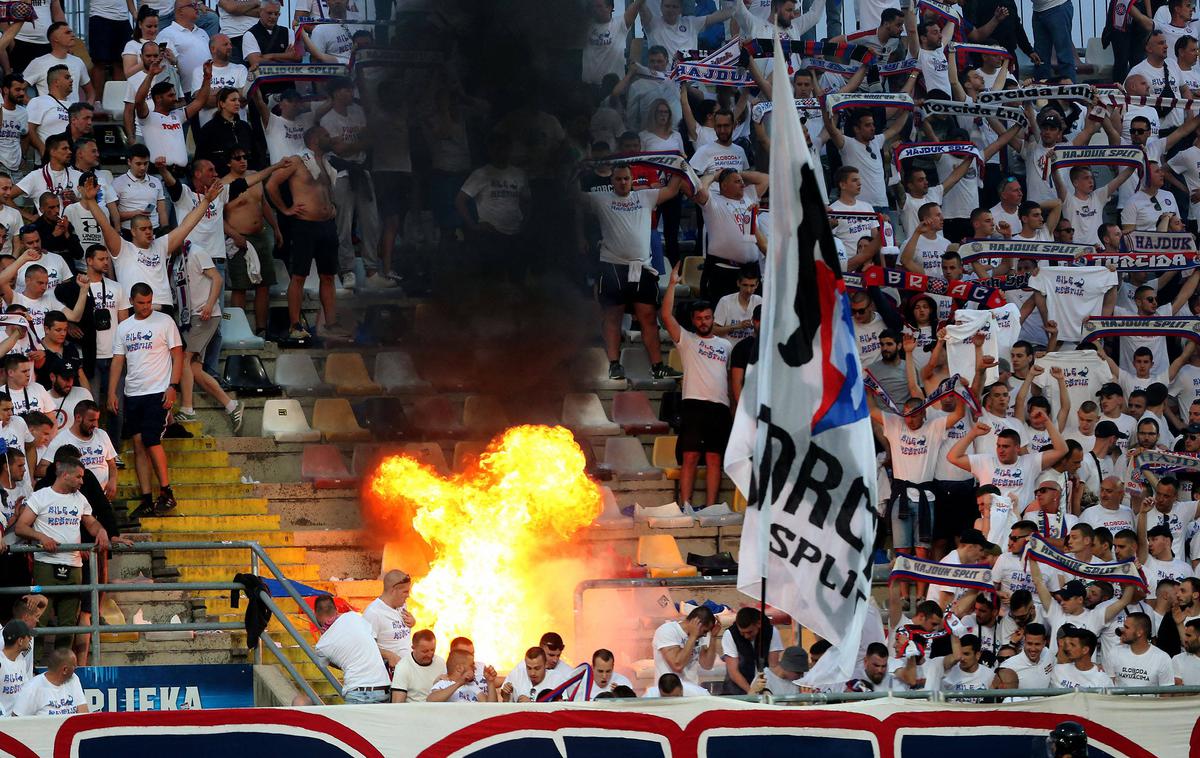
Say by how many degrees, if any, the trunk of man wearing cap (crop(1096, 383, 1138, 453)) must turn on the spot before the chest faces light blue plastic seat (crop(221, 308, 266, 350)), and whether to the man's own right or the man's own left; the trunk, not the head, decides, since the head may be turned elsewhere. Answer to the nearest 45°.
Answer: approximately 45° to the man's own right

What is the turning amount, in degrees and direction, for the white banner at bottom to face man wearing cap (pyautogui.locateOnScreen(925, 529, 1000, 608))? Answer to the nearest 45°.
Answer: approximately 135° to its left

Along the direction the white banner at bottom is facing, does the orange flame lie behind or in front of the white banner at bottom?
behind

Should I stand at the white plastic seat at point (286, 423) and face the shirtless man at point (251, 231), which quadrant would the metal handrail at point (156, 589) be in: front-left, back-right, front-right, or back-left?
back-left

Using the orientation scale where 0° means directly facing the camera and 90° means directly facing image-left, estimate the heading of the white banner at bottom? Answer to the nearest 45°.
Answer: approximately 0°

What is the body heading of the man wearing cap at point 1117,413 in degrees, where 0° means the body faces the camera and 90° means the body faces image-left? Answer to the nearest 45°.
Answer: approximately 45°

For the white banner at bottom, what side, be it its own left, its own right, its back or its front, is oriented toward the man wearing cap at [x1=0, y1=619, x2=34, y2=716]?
right

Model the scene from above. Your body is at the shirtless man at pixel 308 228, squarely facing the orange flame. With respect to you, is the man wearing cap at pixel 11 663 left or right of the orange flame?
right

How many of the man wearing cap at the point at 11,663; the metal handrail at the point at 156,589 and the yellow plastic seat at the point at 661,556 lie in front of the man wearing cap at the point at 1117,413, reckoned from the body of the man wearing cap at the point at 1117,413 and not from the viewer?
3

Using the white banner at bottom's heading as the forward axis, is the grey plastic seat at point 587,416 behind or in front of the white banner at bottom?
behind
